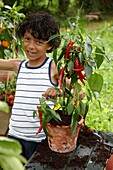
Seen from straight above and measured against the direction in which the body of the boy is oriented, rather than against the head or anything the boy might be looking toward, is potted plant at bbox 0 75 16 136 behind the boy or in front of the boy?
behind

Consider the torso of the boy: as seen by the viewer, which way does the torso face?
toward the camera
